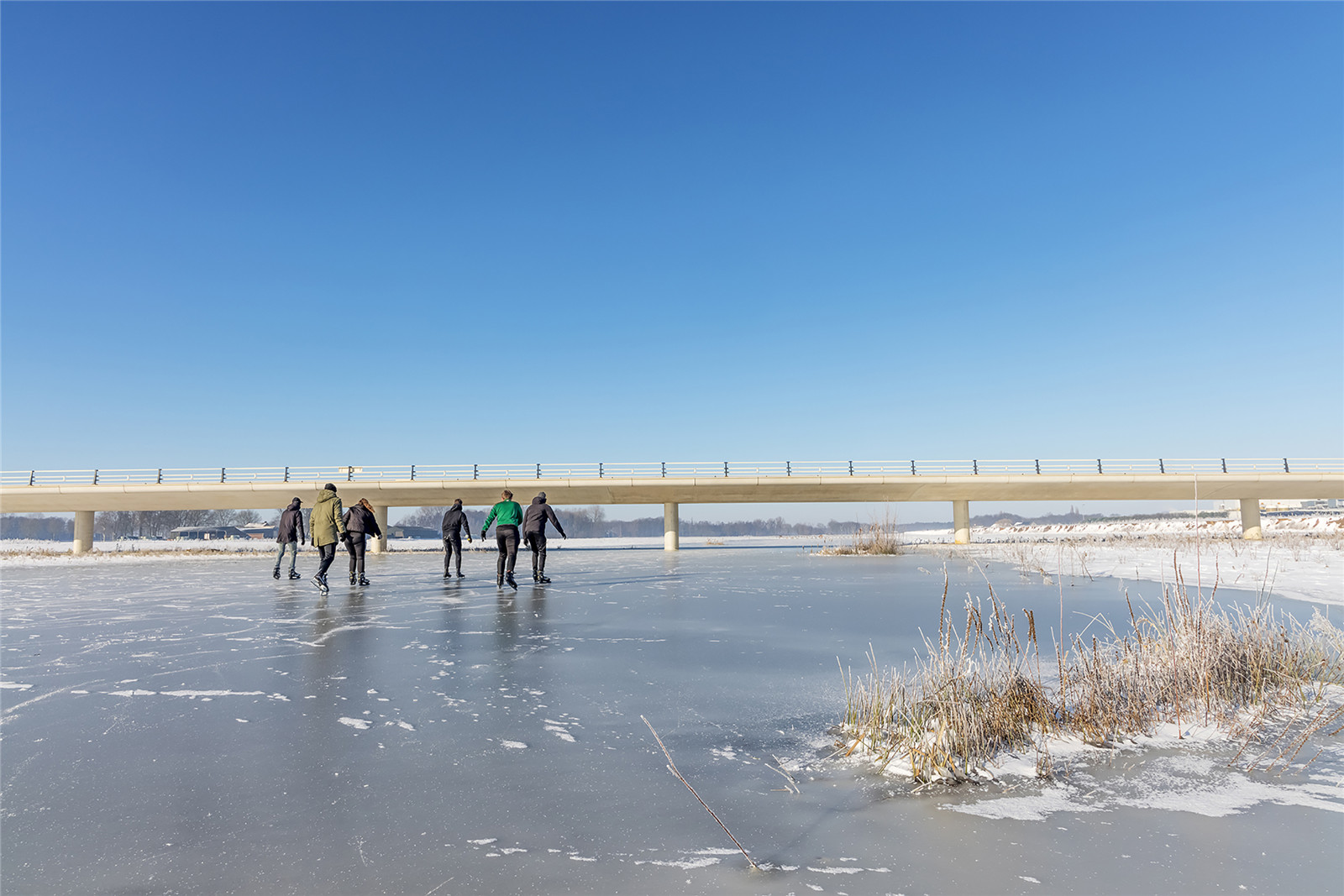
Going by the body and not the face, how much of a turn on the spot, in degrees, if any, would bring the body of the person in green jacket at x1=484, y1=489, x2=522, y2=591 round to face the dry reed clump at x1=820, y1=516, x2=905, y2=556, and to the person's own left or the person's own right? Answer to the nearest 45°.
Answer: approximately 45° to the person's own right

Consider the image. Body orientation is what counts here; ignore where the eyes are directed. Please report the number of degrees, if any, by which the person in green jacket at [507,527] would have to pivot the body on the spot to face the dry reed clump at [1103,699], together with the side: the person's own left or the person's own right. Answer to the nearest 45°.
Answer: approximately 180°

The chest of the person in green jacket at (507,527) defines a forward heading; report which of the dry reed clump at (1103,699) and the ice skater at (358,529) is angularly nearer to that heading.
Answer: the ice skater

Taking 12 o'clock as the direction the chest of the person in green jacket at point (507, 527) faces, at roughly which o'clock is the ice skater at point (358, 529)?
The ice skater is roughly at 10 o'clock from the person in green jacket.

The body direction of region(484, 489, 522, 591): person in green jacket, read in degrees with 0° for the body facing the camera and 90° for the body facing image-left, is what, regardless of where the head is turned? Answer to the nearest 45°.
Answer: approximately 180°

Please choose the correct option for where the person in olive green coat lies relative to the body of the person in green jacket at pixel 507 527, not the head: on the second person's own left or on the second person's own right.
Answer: on the second person's own left

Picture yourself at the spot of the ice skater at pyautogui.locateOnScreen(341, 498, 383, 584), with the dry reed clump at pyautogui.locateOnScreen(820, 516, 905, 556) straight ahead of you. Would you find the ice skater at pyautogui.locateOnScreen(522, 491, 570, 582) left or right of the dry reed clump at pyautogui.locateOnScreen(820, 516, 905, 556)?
right
